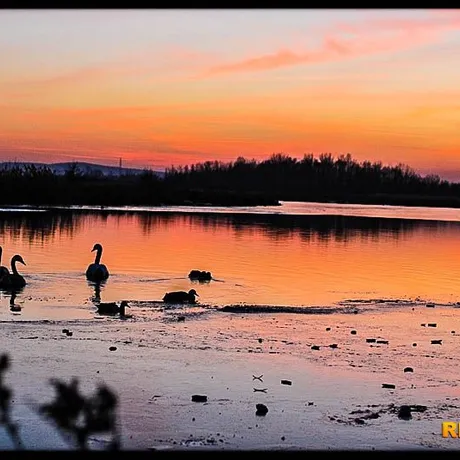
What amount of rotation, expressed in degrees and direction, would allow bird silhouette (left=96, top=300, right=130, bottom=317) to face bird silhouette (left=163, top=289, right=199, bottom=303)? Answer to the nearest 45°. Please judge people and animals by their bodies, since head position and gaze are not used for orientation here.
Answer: approximately 45° to its left

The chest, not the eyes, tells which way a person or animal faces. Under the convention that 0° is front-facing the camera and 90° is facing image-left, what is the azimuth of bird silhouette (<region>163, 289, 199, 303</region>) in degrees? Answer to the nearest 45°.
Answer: approximately 270°

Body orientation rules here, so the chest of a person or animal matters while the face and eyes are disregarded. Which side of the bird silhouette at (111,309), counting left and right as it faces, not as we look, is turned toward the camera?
right

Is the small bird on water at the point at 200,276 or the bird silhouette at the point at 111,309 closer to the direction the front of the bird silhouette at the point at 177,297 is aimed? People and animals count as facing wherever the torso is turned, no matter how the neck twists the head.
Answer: the small bird on water

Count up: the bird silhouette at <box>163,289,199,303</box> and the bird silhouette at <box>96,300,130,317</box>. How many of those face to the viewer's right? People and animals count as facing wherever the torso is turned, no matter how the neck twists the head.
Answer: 2

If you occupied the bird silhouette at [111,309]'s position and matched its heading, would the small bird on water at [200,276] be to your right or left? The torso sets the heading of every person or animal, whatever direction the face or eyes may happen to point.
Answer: on your left

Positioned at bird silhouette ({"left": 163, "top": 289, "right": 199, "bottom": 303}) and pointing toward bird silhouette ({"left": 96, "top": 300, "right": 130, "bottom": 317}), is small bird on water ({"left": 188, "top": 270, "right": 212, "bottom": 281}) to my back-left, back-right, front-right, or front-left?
back-right

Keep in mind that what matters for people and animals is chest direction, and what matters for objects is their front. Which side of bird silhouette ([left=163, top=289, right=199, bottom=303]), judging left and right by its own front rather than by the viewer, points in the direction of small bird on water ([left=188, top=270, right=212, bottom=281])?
left
